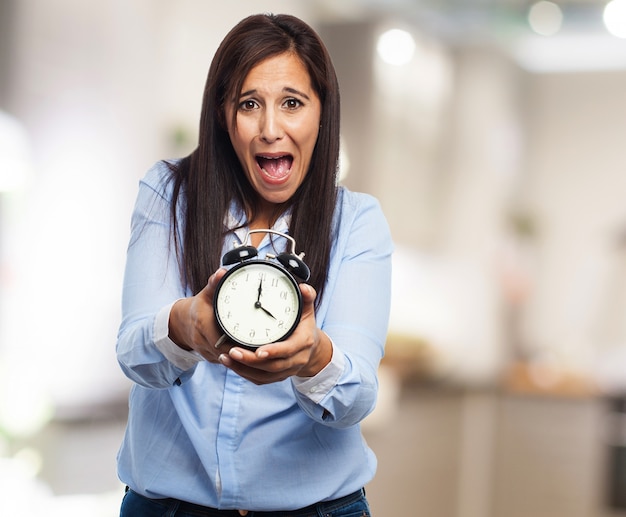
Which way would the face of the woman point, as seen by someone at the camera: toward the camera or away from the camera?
toward the camera

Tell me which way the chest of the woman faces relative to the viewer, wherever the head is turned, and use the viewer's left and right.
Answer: facing the viewer
